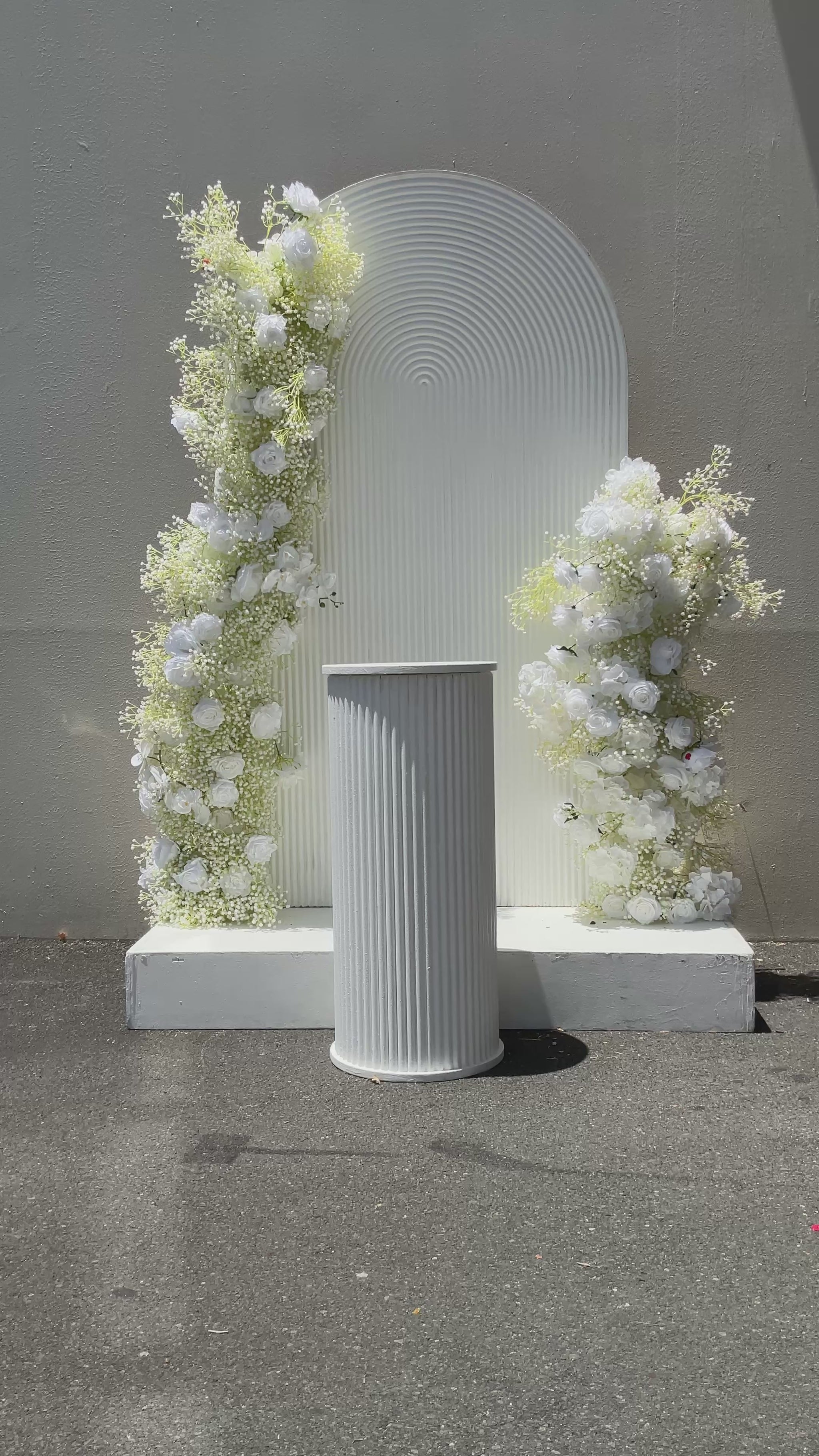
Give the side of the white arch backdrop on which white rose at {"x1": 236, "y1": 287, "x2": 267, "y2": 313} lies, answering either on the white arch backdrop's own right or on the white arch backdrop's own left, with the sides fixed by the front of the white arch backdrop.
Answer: on the white arch backdrop's own right

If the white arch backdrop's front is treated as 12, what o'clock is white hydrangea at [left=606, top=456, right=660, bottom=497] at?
The white hydrangea is roughly at 10 o'clock from the white arch backdrop.

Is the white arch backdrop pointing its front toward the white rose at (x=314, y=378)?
no

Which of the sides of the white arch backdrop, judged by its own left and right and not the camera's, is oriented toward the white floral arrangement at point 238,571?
right

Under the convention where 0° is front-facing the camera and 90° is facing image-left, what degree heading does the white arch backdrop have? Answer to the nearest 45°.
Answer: approximately 0°
